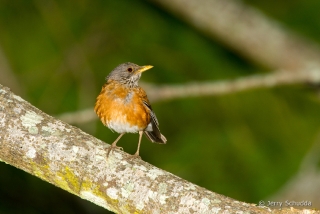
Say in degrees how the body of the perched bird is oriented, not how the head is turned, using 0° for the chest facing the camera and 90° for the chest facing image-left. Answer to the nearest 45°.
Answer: approximately 45°
